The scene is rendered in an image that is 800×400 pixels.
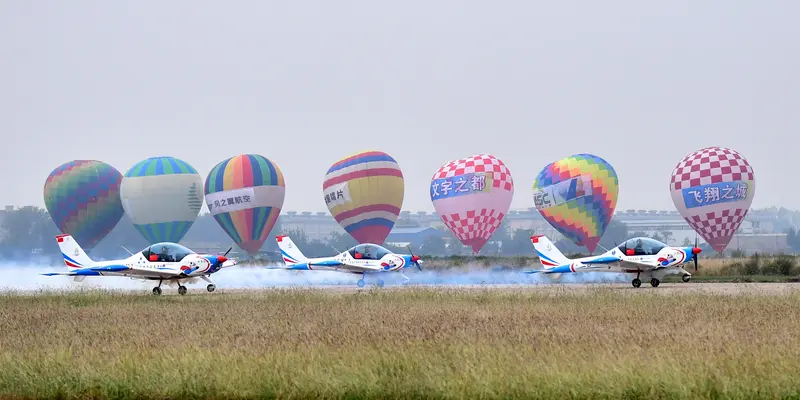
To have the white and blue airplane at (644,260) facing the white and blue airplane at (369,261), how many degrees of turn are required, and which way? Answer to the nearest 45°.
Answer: approximately 180°

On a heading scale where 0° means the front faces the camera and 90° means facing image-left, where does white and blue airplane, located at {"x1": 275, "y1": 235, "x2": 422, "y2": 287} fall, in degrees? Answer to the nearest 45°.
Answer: approximately 270°

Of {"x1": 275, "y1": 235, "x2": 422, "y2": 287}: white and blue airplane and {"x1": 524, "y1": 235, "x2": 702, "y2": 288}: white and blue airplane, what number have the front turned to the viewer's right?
2

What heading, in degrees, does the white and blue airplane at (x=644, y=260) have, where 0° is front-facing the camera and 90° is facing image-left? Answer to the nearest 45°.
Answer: approximately 270°
